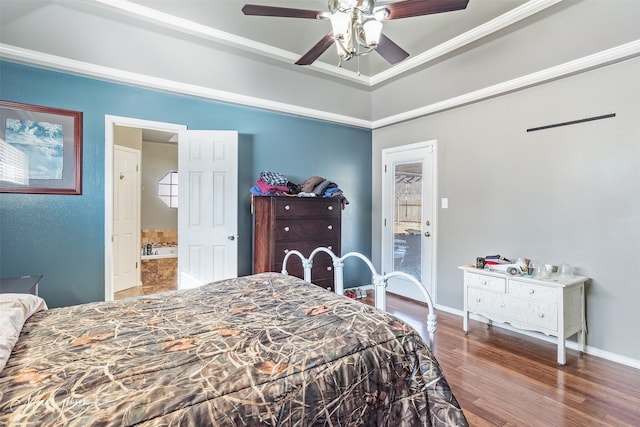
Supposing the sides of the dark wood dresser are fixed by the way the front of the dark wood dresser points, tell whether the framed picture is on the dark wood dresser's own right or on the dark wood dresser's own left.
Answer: on the dark wood dresser's own right

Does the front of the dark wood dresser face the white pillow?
no

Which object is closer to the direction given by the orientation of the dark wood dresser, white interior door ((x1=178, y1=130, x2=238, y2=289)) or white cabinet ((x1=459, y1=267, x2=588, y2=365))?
the white cabinet

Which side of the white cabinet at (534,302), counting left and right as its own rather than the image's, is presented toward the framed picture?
front

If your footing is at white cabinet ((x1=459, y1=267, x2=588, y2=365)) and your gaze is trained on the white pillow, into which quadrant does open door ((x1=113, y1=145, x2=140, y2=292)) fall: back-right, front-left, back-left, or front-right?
front-right

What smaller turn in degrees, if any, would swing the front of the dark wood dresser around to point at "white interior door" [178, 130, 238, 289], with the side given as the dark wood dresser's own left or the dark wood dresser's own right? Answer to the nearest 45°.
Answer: approximately 135° to the dark wood dresser's own right

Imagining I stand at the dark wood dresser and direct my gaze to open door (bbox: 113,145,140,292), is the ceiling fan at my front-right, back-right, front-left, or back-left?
back-left

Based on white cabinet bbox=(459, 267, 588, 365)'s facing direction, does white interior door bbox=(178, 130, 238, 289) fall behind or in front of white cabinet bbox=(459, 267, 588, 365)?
in front

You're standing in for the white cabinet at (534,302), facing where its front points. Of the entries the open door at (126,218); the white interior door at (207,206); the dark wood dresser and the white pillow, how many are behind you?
0

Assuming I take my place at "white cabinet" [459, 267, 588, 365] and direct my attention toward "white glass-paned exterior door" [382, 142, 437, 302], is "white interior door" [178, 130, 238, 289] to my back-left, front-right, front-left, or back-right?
front-left

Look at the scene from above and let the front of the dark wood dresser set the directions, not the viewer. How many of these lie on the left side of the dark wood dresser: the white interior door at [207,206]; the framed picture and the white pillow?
0

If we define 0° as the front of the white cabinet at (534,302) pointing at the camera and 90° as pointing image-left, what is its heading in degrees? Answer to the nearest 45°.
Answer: approximately 45°

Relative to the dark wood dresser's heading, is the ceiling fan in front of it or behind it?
in front

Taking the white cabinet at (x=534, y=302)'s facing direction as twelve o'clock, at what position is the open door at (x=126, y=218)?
The open door is roughly at 1 o'clock from the white cabinet.

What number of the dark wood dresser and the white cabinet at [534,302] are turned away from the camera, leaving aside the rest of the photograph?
0

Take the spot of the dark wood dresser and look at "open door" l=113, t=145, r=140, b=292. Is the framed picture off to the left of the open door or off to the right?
left

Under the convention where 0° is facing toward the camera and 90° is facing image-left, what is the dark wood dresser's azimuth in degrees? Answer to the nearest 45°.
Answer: approximately 315°
